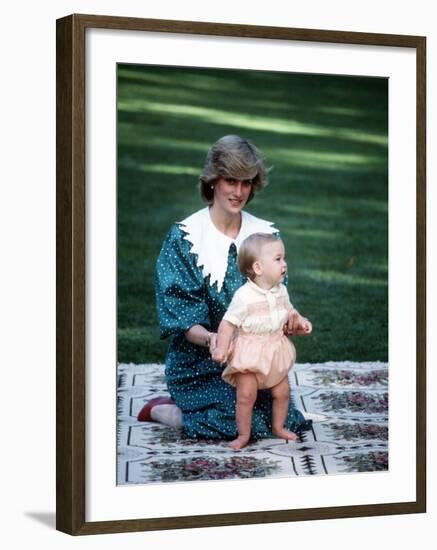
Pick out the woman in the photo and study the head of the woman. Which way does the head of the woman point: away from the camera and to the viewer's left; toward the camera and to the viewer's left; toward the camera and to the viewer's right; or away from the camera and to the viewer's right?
toward the camera and to the viewer's right

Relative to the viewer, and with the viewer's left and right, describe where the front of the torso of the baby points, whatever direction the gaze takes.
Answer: facing the viewer and to the right of the viewer

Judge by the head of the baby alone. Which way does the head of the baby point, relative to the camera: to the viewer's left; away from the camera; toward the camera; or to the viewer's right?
to the viewer's right
